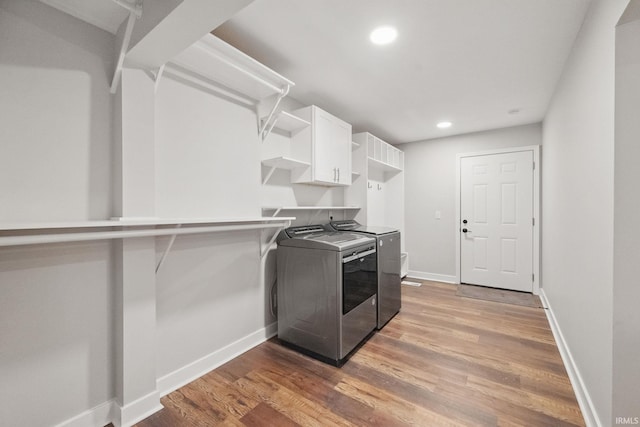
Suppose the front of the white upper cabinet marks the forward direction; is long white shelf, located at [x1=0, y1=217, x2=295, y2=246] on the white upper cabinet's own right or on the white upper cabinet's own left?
on the white upper cabinet's own right

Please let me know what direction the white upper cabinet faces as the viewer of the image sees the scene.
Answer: facing the viewer and to the right of the viewer

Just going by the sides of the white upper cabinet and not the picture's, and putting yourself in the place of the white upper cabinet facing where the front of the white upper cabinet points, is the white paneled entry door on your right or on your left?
on your left

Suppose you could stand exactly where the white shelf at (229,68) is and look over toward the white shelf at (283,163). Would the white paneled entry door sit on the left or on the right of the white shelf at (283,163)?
right

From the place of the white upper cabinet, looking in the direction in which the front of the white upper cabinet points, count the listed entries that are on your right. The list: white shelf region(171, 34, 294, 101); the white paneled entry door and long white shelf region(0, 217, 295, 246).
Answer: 2

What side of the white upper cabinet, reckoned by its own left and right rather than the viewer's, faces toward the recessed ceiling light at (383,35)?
front

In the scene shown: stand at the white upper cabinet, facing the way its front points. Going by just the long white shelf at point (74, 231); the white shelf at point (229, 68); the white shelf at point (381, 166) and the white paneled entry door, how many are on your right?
2

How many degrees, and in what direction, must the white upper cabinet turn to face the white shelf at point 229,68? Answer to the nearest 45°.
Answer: approximately 90° to its right

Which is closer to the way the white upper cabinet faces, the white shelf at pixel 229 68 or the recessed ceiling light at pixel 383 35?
the recessed ceiling light

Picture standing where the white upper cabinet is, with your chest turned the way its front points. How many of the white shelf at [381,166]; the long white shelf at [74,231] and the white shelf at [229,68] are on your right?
2
